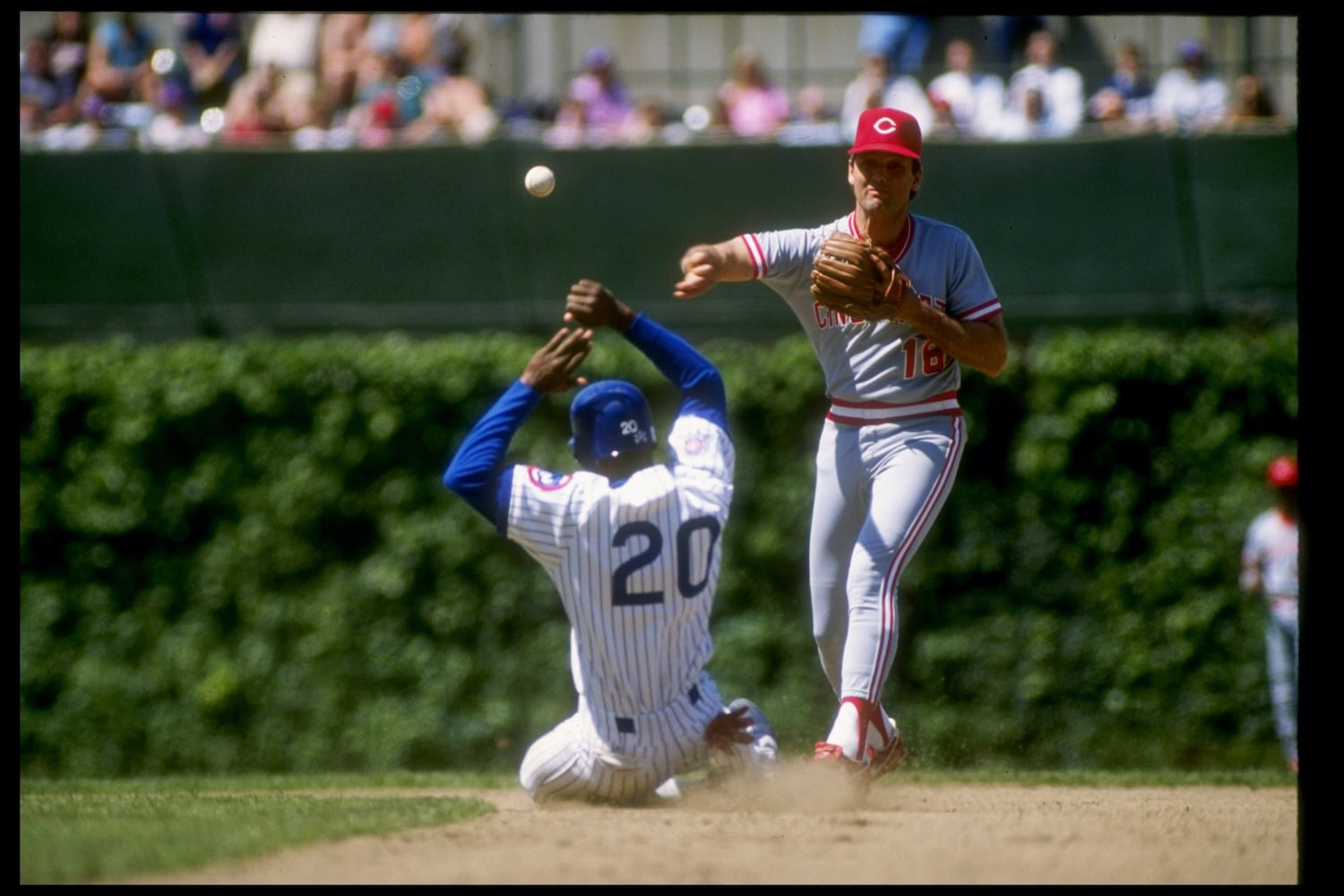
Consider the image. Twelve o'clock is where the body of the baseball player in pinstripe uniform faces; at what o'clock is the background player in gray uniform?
The background player in gray uniform is roughly at 12 o'clock from the baseball player in pinstripe uniform.

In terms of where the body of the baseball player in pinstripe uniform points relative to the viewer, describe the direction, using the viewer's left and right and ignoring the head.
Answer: facing away from the viewer and to the left of the viewer

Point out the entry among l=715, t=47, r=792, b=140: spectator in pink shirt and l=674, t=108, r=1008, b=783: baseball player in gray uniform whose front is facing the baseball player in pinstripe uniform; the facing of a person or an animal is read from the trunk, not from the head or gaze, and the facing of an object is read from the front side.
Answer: the spectator in pink shirt

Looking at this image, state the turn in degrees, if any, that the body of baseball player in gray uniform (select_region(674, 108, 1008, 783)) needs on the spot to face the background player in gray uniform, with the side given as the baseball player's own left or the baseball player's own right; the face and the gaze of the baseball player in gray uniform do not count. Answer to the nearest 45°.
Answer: approximately 135° to the baseball player's own left

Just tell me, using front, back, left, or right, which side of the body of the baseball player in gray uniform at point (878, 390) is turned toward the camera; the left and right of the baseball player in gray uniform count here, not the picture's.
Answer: front

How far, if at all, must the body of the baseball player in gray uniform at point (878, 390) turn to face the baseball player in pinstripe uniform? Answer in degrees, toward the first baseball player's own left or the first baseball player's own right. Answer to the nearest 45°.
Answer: approximately 90° to the first baseball player's own right

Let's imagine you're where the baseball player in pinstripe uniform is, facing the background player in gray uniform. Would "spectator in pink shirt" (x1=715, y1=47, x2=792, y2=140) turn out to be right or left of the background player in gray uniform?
left

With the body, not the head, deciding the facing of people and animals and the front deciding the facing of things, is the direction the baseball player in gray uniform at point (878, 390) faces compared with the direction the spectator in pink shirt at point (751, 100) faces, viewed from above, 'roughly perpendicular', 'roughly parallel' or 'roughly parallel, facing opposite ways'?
roughly parallel

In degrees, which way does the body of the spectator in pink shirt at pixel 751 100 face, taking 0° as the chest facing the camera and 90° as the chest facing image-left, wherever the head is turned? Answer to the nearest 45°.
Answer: approximately 0°

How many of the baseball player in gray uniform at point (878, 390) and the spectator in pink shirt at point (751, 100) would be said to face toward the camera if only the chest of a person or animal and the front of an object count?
2

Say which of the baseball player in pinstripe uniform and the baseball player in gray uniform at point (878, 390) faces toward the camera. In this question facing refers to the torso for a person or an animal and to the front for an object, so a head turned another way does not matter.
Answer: the baseball player in gray uniform

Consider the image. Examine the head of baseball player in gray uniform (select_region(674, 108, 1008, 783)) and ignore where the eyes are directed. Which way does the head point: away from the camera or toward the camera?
toward the camera

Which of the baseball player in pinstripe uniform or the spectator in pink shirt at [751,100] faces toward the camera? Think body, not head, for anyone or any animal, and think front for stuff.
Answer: the spectator in pink shirt

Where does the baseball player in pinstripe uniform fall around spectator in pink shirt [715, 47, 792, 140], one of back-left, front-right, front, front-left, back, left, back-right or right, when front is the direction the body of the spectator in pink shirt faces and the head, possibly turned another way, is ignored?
front

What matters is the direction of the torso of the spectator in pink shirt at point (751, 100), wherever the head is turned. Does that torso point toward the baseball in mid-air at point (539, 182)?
yes
